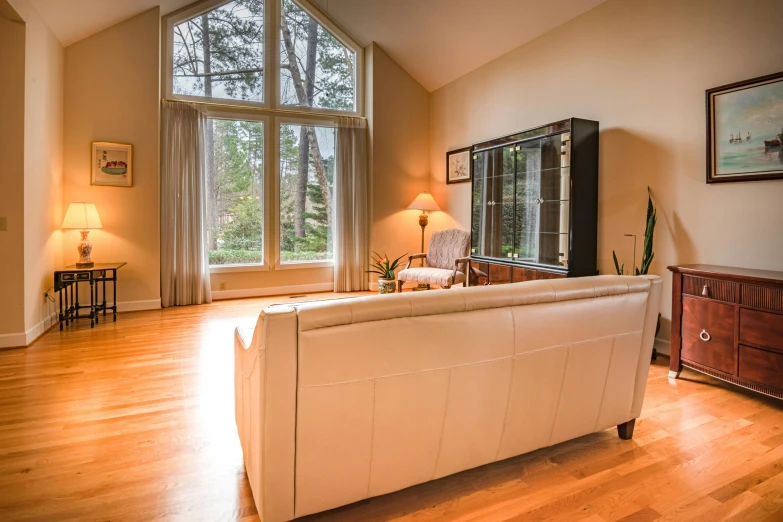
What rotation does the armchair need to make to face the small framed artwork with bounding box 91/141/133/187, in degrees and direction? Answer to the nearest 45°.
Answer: approximately 45° to its right

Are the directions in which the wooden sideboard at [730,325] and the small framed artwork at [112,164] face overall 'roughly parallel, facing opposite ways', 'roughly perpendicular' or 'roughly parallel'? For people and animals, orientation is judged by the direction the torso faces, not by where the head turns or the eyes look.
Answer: roughly perpendicular

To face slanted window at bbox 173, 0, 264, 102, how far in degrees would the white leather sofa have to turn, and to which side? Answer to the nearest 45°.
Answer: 0° — it already faces it

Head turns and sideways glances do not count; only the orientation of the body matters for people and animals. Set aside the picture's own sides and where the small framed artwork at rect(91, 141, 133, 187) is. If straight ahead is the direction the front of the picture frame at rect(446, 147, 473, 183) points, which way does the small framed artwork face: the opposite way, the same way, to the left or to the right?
to the left

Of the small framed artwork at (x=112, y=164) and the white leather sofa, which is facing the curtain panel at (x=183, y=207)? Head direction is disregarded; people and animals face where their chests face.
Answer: the white leather sofa

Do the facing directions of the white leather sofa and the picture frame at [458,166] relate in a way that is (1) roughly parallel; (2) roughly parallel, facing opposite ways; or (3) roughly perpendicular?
roughly perpendicular

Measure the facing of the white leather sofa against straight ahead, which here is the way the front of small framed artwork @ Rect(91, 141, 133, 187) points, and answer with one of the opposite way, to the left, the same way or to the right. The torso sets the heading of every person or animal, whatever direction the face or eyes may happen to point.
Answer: the opposite way

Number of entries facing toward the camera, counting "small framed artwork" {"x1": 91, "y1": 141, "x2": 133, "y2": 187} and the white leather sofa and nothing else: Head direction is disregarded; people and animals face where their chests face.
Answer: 1

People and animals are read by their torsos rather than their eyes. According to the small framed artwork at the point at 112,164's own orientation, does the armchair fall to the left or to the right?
on its left
